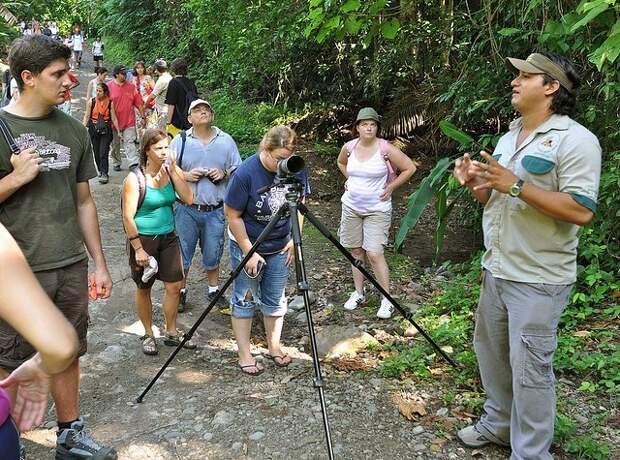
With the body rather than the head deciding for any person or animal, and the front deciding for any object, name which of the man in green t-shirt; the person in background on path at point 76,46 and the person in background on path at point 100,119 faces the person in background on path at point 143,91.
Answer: the person in background on path at point 76,46

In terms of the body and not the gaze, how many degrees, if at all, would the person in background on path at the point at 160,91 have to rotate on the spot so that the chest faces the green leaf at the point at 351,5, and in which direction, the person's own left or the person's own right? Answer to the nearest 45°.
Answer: approximately 90° to the person's own left

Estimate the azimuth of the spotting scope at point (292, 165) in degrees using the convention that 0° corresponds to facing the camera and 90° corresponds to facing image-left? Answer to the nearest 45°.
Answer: approximately 315°

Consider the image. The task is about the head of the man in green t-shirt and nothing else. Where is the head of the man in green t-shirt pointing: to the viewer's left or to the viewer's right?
to the viewer's right

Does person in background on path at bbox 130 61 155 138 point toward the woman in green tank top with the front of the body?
yes

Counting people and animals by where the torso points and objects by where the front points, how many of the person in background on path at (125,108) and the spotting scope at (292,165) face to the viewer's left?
0

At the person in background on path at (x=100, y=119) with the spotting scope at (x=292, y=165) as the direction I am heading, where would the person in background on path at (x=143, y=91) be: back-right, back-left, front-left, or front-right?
back-left

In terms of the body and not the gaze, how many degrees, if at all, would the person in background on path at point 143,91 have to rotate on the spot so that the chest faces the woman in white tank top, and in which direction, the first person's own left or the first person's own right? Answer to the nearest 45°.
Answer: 0° — they already face them
